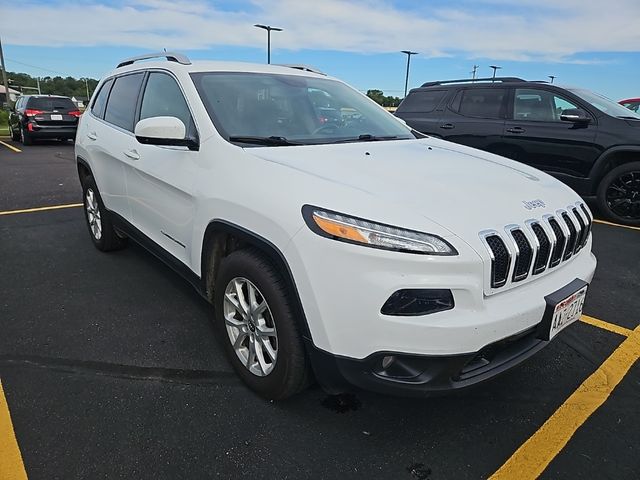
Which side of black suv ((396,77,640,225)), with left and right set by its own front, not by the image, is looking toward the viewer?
right

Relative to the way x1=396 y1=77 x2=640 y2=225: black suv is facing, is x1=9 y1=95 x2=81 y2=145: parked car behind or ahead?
behind

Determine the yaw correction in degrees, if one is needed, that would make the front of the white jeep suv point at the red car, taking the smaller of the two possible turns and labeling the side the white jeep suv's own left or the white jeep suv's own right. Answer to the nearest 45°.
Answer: approximately 90° to the white jeep suv's own left

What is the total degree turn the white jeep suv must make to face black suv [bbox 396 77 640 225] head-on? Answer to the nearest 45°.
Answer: approximately 90° to its left

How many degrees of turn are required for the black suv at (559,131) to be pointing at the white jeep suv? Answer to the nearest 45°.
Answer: approximately 90° to its right

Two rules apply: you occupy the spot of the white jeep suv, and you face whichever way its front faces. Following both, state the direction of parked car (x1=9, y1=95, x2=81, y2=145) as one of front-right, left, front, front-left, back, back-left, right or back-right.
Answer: back

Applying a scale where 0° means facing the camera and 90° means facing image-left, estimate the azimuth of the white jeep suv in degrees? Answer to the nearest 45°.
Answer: approximately 315°

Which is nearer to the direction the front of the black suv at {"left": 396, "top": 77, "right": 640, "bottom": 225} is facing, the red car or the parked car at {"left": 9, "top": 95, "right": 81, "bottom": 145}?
the red car

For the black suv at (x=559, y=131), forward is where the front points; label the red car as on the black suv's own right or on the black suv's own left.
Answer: on the black suv's own left
